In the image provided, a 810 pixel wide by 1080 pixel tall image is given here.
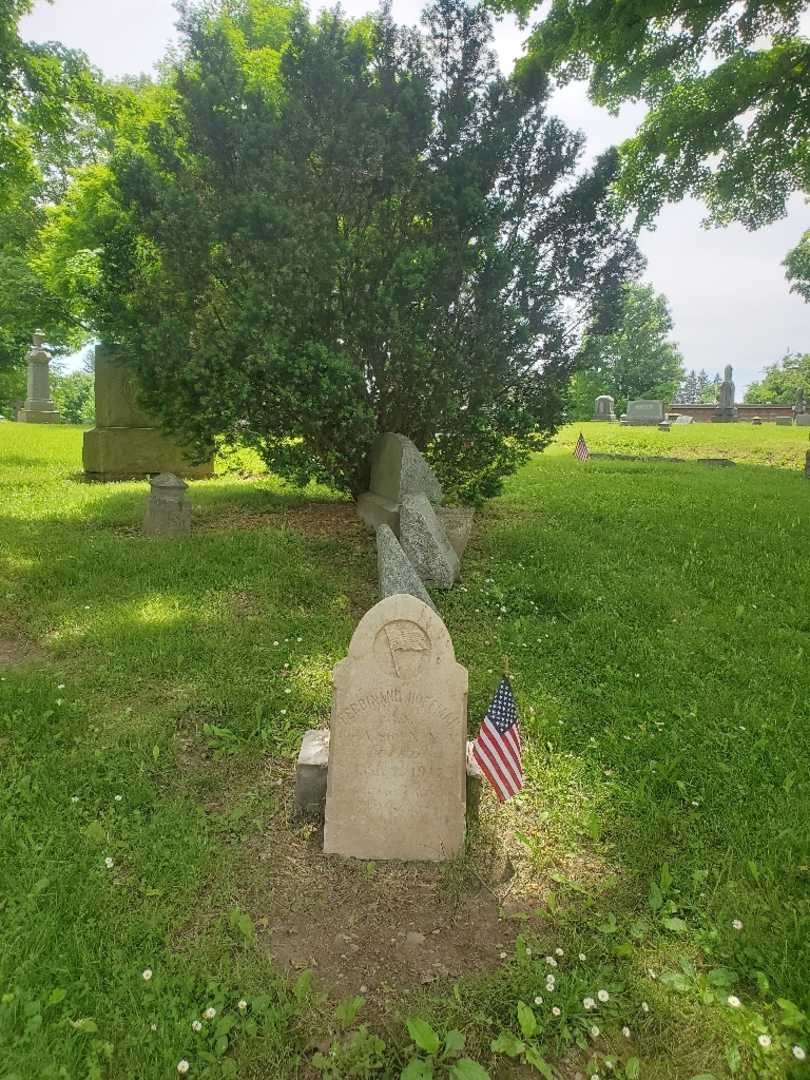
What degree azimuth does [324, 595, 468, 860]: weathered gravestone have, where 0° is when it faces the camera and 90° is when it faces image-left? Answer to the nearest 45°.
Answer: approximately 0°

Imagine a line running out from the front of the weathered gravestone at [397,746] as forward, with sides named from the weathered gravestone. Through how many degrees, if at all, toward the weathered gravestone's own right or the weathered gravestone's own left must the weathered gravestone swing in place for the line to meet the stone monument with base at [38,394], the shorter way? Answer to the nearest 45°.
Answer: approximately 135° to the weathered gravestone's own right

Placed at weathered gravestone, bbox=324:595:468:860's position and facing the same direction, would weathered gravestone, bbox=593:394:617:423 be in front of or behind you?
behind

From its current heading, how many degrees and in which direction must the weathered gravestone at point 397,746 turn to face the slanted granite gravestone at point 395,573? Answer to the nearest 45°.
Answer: approximately 180°

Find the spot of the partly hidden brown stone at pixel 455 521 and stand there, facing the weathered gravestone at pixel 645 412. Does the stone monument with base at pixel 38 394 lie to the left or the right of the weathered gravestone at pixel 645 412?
left

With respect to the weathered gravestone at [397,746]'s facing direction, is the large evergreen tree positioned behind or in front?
behind

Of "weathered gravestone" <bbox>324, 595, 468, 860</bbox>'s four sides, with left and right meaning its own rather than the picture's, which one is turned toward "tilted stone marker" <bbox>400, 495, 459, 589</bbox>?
back

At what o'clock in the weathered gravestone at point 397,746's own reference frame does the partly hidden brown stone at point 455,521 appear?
The partly hidden brown stone is roughly at 6 o'clock from the weathered gravestone.

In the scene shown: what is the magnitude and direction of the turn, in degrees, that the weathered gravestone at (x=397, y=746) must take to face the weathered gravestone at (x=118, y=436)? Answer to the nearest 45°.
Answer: approximately 135° to its right

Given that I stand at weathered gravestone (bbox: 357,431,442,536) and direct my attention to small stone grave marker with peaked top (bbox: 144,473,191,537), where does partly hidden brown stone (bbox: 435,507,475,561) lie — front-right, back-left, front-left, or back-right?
back-left

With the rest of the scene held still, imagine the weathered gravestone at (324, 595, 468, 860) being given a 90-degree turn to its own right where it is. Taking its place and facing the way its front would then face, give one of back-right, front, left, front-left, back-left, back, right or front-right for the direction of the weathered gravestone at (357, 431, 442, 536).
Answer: right
